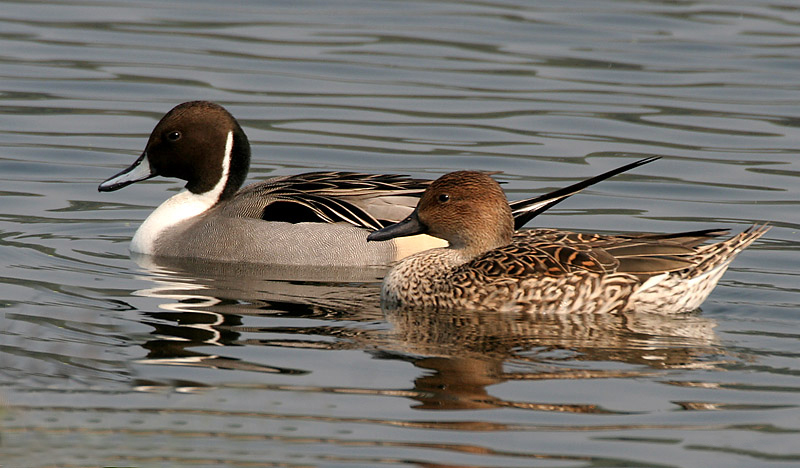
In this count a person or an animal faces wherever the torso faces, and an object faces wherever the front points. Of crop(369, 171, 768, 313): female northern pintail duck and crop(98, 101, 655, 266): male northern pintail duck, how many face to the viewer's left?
2

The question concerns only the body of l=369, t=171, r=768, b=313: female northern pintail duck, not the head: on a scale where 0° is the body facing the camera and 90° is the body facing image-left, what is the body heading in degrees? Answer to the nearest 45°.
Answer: approximately 90°

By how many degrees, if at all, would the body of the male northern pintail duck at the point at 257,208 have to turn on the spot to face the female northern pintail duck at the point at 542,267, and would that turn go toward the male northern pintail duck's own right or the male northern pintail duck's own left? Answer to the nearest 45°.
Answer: approximately 135° to the male northern pintail duck's own left

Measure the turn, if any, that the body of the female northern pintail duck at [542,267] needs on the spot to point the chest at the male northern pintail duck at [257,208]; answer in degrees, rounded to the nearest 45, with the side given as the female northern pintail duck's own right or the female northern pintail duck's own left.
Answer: approximately 45° to the female northern pintail duck's own right

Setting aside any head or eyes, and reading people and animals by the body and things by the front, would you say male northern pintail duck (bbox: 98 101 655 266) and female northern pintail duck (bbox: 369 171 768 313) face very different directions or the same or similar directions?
same or similar directions

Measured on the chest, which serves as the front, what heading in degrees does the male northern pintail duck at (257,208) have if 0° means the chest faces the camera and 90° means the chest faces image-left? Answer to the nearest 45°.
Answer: approximately 90°
